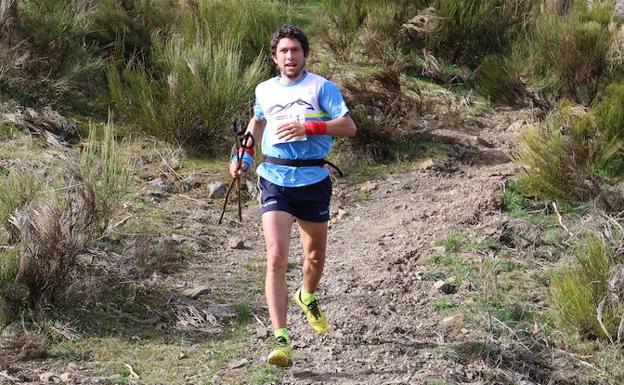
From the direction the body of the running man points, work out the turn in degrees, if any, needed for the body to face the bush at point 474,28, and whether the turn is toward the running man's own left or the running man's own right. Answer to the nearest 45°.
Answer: approximately 180°

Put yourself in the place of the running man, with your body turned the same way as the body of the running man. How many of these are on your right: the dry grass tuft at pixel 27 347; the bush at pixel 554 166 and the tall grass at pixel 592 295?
1

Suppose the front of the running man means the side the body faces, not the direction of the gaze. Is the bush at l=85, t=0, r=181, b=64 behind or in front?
behind

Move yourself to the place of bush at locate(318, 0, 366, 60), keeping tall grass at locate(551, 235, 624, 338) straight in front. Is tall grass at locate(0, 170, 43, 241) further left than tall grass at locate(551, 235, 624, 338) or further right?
right

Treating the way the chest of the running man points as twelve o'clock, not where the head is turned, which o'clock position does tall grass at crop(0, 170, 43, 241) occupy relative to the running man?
The tall grass is roughly at 4 o'clock from the running man.

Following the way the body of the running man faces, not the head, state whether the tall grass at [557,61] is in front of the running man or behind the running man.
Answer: behind

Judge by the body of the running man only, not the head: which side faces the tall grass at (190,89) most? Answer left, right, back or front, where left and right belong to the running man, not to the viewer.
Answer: back

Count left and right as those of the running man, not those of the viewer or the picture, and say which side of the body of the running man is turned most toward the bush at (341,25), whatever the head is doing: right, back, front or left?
back

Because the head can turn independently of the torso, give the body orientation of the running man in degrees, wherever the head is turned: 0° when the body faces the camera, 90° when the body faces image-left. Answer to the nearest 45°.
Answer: approximately 0°

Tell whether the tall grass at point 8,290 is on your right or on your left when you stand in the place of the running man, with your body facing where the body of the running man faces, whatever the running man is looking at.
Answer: on your right

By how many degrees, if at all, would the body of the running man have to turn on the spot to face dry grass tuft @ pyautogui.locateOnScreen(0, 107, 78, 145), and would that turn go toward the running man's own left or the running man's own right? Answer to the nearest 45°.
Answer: approximately 135° to the running man's own right

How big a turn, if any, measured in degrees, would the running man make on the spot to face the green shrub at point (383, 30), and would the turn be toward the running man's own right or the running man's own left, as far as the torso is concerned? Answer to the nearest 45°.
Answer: approximately 180°

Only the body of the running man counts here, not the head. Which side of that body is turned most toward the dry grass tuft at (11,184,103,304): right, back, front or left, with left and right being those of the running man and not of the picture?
right

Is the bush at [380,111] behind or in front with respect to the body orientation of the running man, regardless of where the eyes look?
behind

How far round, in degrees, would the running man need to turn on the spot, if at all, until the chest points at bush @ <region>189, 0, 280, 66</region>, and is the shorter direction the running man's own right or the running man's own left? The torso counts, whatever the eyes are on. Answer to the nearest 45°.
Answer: approximately 180°
